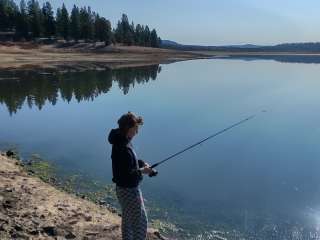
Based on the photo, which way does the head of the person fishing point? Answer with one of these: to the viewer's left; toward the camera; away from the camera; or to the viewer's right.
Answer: to the viewer's right

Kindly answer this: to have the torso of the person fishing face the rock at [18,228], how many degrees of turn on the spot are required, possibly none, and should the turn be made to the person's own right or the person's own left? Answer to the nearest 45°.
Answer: approximately 135° to the person's own left

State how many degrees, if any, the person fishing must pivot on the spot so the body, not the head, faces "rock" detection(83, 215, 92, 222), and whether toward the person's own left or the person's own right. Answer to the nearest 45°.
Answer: approximately 90° to the person's own left

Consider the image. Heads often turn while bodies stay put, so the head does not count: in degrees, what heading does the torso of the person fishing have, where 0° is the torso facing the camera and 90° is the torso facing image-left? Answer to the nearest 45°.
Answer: approximately 270°

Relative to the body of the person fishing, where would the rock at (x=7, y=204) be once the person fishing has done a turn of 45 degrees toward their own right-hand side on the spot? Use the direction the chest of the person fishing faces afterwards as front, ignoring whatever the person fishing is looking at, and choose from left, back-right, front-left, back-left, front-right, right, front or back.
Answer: back

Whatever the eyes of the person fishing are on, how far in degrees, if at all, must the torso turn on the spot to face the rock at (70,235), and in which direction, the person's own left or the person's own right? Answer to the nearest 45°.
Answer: approximately 135° to the person's own left

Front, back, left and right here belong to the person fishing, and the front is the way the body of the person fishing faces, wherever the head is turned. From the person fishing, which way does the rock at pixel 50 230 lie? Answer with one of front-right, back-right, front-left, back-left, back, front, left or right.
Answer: back-left

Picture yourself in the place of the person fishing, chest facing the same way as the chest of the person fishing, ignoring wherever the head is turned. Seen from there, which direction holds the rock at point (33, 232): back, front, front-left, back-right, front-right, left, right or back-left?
back-left
